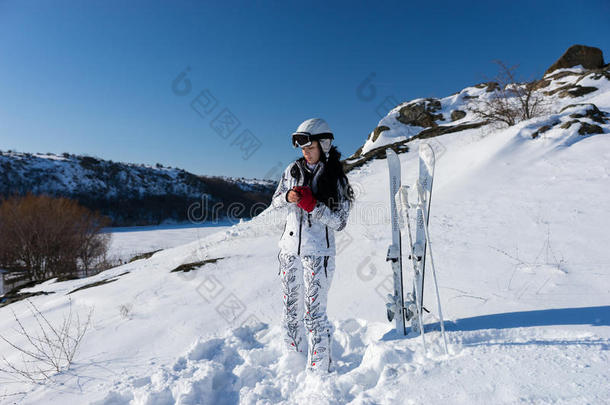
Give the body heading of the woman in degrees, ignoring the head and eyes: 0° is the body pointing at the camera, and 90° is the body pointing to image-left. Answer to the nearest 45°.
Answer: approximately 45°

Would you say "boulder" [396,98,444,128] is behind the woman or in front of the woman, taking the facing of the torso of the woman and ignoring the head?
behind

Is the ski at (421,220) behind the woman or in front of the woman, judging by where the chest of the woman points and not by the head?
behind

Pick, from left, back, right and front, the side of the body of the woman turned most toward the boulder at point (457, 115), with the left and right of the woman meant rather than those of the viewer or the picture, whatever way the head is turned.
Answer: back

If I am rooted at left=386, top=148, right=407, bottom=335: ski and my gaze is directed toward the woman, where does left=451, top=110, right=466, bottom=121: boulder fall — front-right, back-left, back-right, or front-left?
back-right

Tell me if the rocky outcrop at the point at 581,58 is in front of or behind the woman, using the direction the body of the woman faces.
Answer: behind
